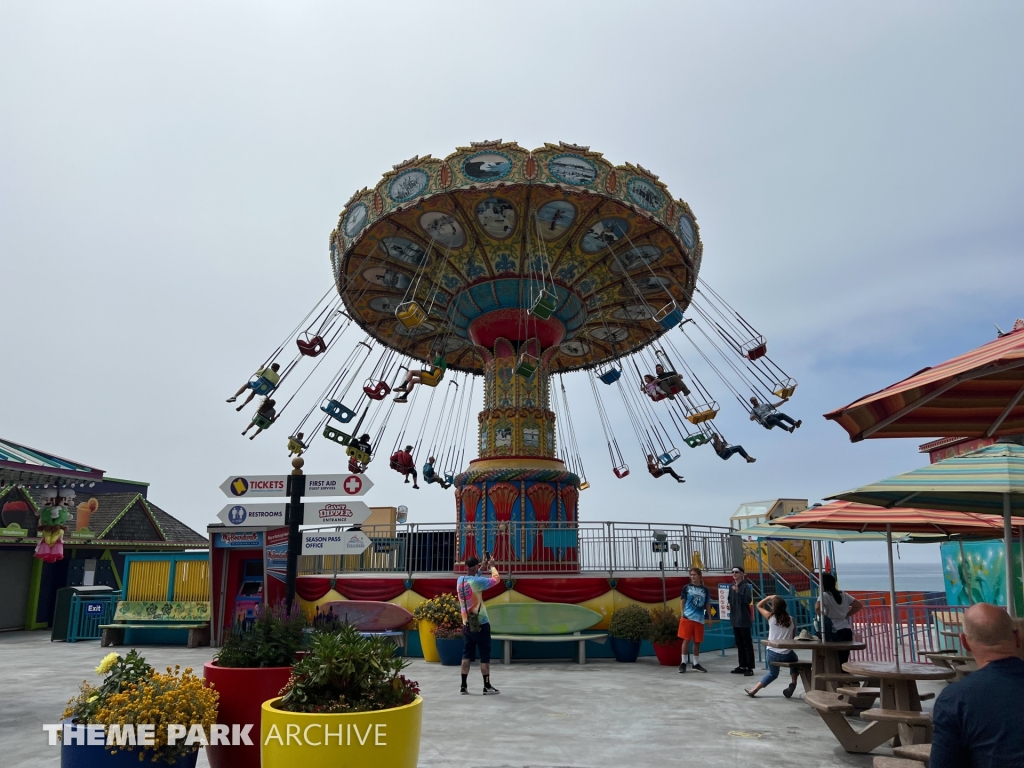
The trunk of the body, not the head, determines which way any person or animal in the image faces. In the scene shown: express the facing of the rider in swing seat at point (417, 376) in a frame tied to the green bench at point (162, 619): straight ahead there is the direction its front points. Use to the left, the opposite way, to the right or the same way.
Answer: to the right

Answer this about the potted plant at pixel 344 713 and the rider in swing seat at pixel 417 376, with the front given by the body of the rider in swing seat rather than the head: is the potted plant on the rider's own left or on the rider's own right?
on the rider's own left

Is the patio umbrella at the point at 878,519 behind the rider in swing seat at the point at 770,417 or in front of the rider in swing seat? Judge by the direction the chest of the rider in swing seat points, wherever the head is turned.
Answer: in front

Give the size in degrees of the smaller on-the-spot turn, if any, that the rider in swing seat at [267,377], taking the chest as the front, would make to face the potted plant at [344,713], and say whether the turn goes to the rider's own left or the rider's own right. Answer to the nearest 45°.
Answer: approximately 90° to the rider's own left

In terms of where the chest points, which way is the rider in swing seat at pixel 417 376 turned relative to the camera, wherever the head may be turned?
to the viewer's left

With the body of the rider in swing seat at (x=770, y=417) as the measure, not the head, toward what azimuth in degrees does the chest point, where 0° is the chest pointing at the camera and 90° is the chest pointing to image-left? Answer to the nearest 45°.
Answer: approximately 315°

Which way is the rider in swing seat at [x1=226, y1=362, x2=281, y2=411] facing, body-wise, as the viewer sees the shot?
to the viewer's left

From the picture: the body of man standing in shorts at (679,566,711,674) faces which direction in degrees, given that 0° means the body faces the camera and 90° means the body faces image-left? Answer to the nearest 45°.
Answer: approximately 0°

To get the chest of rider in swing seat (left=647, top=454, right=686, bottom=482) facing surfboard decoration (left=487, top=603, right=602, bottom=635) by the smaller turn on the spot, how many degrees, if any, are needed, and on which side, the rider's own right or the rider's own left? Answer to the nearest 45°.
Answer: approximately 90° to the rider's own right

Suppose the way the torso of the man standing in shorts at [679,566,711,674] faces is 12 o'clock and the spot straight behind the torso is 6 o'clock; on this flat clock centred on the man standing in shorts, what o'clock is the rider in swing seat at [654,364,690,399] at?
The rider in swing seat is roughly at 6 o'clock from the man standing in shorts.

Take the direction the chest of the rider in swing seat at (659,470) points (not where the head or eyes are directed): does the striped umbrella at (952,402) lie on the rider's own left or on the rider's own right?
on the rider's own right

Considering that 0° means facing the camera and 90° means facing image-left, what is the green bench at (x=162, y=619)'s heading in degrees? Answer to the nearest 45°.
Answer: approximately 0°

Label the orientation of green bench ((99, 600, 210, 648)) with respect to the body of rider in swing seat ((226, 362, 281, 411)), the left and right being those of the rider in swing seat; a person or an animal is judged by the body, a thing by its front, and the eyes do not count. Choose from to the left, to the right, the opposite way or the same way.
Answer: to the left
